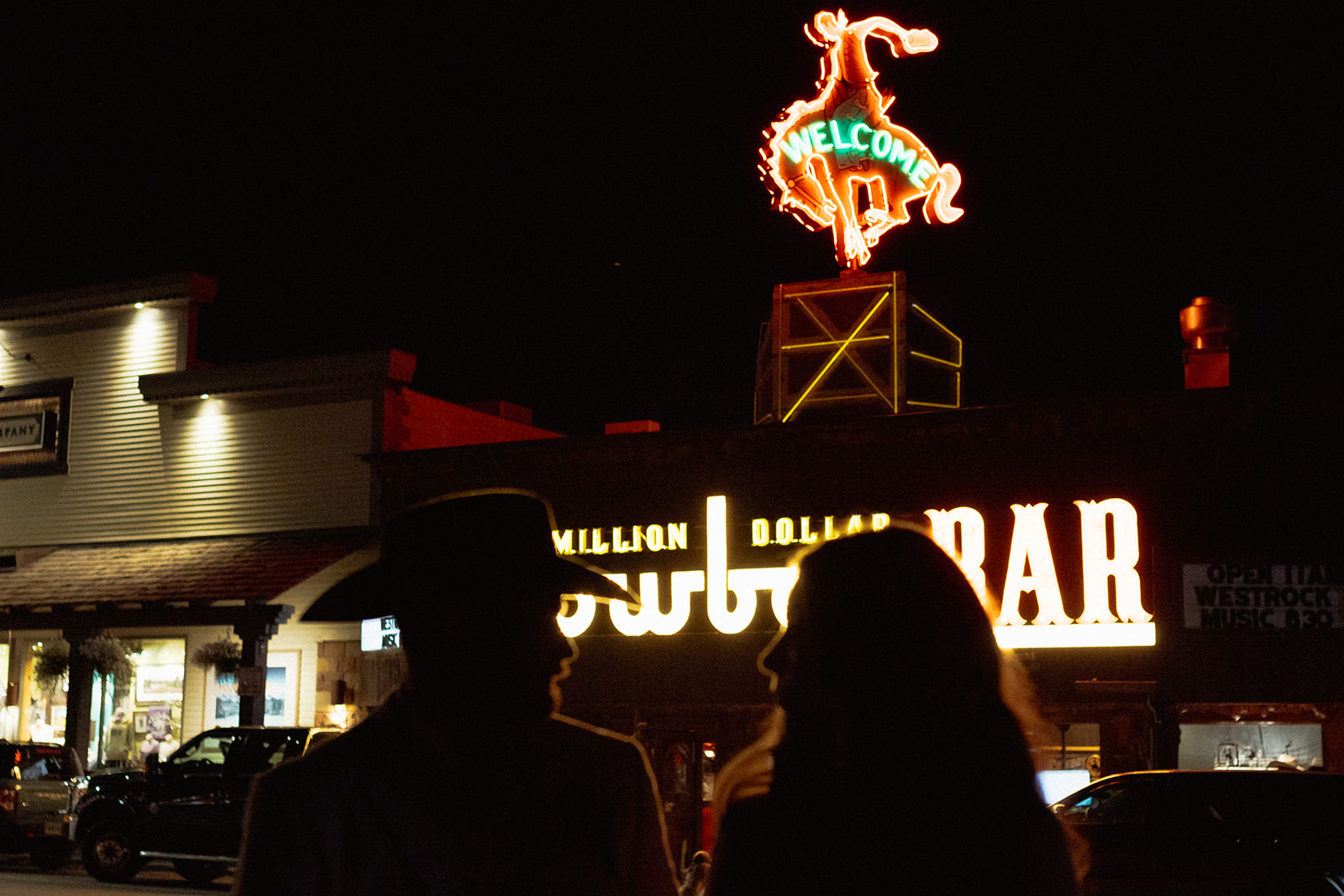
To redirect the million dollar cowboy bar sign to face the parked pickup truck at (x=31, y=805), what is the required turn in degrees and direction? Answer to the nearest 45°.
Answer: approximately 90° to its right

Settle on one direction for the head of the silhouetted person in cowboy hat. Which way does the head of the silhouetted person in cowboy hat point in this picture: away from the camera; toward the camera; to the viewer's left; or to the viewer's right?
to the viewer's right

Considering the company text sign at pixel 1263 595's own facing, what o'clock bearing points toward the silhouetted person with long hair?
The silhouetted person with long hair is roughly at 12 o'clock from the company text sign.

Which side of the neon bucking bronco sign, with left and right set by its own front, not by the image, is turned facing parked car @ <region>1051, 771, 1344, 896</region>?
front

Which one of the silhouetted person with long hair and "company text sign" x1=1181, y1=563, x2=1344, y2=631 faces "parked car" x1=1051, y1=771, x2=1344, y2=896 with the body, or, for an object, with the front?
the company text sign

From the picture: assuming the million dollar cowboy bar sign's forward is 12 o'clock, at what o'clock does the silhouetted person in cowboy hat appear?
The silhouetted person in cowboy hat is roughly at 12 o'clock from the million dollar cowboy bar sign.

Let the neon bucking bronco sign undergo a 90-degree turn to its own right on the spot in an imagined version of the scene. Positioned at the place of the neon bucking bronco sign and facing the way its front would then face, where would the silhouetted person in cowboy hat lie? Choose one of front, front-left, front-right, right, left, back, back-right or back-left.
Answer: left

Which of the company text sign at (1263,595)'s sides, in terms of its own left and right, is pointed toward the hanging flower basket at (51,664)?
right

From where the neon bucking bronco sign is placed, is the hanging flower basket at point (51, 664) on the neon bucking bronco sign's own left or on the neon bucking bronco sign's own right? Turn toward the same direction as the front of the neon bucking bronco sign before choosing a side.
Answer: on the neon bucking bronco sign's own right
